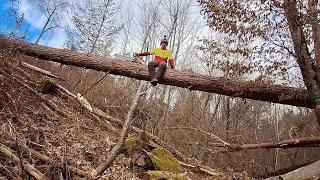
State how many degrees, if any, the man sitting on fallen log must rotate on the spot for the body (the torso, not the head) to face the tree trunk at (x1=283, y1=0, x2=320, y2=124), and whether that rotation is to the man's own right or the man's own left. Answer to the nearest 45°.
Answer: approximately 45° to the man's own left

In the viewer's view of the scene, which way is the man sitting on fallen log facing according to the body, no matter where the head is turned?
toward the camera

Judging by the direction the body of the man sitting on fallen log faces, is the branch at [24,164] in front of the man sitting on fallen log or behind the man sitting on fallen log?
in front

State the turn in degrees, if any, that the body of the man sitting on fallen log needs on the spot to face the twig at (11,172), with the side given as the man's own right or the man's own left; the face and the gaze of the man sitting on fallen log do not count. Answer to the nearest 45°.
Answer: approximately 45° to the man's own right
